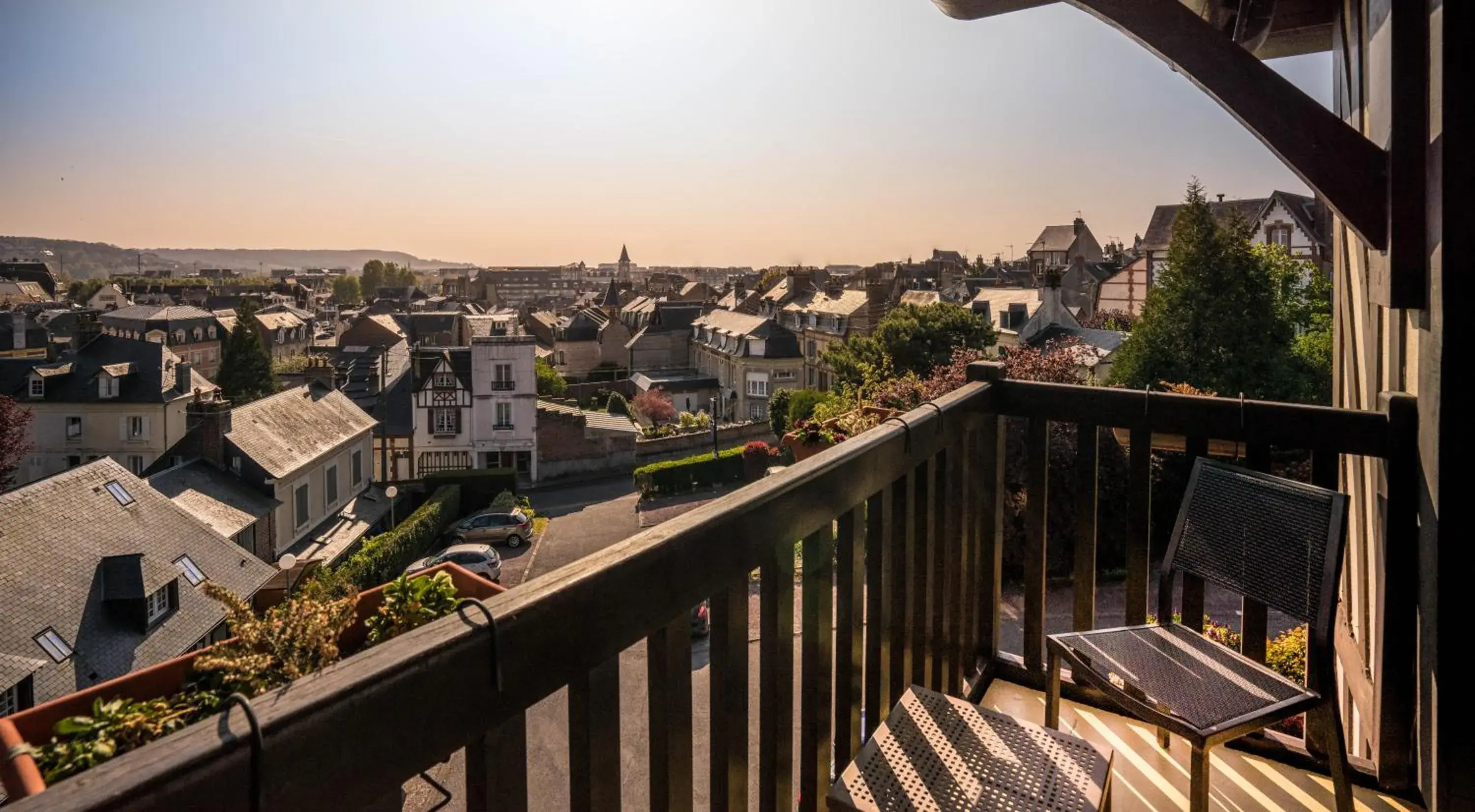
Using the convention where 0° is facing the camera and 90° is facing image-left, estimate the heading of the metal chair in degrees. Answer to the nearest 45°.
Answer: approximately 45°

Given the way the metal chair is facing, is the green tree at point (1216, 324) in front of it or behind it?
behind
